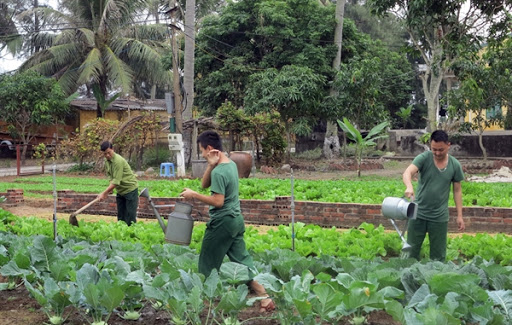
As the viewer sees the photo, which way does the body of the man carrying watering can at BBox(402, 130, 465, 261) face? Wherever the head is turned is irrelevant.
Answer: toward the camera

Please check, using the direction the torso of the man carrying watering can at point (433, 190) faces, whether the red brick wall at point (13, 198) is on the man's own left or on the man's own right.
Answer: on the man's own right

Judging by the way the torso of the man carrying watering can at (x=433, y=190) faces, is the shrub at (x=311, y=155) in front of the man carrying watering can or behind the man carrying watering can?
behind

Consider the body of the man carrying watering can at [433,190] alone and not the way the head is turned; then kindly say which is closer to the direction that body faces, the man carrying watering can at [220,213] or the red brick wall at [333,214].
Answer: the man carrying watering can

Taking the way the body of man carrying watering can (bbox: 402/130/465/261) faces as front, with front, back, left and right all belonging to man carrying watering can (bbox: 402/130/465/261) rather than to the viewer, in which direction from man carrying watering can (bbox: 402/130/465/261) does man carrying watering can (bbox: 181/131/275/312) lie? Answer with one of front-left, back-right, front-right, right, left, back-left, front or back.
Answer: front-right

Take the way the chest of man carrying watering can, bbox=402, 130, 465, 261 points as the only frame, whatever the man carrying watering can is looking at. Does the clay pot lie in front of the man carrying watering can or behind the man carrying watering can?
behind

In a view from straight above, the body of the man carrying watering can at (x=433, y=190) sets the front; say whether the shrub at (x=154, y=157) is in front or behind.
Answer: behind

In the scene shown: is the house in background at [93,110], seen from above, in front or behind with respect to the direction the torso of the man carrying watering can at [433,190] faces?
behind

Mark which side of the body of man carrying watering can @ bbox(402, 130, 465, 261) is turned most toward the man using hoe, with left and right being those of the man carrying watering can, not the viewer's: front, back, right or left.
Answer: right

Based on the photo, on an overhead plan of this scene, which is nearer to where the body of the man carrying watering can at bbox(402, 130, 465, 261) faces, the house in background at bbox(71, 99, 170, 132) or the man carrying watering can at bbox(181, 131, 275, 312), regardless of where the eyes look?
the man carrying watering can
